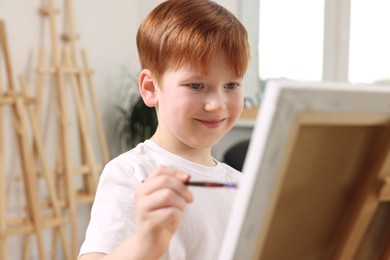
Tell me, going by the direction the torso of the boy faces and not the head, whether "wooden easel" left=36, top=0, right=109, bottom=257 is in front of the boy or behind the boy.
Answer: behind

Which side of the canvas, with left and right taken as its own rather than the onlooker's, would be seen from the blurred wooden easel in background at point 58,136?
front

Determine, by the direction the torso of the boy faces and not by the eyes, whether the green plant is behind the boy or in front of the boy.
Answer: behind

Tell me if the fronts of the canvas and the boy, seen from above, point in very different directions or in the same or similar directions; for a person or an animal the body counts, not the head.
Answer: very different directions

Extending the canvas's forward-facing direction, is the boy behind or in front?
in front

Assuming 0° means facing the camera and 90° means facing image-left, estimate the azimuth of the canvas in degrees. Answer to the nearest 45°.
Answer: approximately 135°

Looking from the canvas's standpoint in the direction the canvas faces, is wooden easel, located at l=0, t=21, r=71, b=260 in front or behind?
in front

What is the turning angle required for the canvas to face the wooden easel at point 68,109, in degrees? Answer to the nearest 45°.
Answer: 0° — it already faces it
